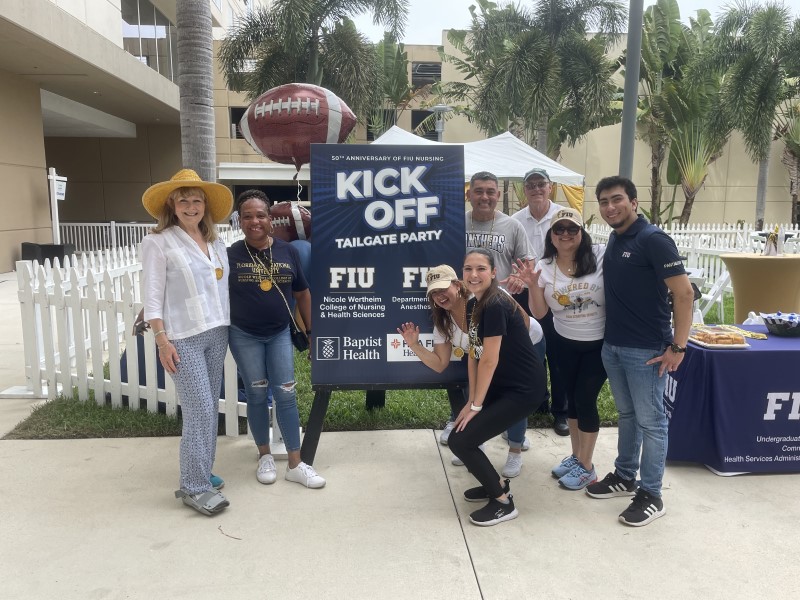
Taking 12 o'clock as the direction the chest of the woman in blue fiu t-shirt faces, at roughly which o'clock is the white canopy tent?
The white canopy tent is roughly at 7 o'clock from the woman in blue fiu t-shirt.

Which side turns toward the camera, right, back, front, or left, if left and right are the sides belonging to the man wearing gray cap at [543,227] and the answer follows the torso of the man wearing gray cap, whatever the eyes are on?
front

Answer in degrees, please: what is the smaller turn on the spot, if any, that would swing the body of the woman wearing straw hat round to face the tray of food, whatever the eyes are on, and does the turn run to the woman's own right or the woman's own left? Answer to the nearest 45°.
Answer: approximately 45° to the woman's own left

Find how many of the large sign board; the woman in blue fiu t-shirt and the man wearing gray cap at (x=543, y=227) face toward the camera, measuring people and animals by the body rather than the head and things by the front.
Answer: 3

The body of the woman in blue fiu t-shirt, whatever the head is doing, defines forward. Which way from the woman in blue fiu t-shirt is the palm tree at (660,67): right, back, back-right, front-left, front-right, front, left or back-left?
back-left

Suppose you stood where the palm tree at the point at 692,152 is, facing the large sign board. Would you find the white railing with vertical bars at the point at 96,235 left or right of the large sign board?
right

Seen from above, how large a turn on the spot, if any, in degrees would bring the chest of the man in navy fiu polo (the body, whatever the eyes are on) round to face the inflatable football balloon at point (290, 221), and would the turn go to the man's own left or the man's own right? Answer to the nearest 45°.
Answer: approximately 45° to the man's own right

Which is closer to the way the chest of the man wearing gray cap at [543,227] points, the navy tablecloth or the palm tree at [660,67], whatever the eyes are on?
the navy tablecloth

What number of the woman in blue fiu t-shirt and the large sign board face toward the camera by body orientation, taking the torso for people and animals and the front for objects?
2

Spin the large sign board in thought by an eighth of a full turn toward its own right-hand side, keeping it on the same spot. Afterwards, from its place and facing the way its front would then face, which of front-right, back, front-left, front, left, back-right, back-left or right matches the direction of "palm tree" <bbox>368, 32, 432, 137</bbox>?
back-right

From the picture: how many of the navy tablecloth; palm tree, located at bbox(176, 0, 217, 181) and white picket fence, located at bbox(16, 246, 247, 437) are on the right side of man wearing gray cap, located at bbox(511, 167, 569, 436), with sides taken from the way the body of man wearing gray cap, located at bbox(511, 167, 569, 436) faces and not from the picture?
2

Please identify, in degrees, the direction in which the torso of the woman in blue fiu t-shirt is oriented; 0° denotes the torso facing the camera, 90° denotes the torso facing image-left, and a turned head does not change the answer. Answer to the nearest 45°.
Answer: approximately 0°

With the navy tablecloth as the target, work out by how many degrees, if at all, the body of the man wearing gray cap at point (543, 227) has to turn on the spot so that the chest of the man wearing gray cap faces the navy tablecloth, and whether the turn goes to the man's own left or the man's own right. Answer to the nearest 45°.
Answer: approximately 45° to the man's own left

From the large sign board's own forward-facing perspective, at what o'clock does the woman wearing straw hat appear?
The woman wearing straw hat is roughly at 2 o'clock from the large sign board.

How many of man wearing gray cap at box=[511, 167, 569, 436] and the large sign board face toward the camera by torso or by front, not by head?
2

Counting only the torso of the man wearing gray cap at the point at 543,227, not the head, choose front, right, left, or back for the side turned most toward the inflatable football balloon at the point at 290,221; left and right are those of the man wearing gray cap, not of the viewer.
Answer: right

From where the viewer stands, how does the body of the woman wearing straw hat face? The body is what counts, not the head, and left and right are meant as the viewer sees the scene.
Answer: facing the viewer and to the right of the viewer
